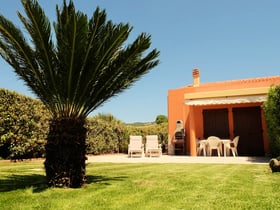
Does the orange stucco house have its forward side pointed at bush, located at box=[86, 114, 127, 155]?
no

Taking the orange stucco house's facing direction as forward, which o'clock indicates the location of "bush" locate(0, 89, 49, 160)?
The bush is roughly at 2 o'clock from the orange stucco house.

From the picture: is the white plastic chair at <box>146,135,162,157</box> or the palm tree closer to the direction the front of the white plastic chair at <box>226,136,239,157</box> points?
the white plastic chair

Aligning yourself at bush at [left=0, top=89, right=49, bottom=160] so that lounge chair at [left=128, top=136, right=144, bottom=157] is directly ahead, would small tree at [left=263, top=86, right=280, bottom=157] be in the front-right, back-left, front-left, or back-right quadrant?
front-right

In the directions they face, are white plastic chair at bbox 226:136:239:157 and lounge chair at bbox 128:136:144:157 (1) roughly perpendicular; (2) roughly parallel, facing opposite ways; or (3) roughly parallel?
roughly perpendicular

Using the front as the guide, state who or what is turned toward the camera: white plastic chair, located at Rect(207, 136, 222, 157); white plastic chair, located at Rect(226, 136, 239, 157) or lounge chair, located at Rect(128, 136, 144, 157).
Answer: the lounge chair

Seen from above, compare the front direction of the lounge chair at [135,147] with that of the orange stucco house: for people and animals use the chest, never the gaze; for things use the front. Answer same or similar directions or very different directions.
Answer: same or similar directions

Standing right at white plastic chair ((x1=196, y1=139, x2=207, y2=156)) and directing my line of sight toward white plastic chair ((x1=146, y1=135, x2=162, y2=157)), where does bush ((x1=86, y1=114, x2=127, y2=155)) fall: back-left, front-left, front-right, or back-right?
front-right

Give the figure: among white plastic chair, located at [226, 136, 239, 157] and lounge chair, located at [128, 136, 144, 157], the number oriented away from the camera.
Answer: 0

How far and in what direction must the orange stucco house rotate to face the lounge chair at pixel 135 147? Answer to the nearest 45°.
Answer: approximately 90° to its right

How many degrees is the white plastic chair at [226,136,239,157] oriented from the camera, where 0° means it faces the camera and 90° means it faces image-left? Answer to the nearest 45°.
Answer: approximately 90°

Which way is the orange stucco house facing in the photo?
toward the camera
